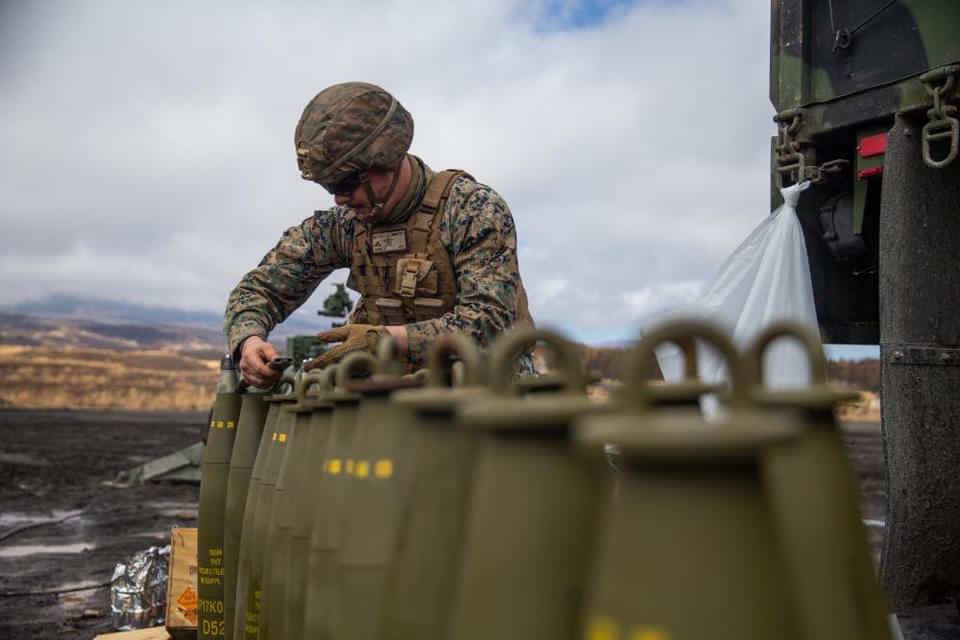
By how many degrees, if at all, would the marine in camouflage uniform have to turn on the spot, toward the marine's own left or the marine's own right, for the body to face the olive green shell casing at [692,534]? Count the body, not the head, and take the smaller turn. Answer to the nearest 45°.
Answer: approximately 45° to the marine's own left

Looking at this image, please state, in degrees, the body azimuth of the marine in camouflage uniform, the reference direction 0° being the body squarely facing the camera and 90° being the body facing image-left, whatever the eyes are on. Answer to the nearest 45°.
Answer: approximately 45°

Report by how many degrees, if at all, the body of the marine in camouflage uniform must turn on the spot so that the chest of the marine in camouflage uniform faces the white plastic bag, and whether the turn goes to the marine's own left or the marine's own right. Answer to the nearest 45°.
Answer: approximately 135° to the marine's own left

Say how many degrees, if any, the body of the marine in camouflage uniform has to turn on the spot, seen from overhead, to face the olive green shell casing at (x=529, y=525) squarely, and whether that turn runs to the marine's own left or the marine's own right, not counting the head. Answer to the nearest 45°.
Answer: approximately 45° to the marine's own left

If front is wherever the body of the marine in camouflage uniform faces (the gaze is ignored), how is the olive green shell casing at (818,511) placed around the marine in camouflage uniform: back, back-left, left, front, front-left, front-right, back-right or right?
front-left

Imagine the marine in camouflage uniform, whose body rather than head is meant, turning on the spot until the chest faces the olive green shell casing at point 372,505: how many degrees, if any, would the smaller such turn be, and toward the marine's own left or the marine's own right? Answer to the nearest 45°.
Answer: approximately 45° to the marine's own left
